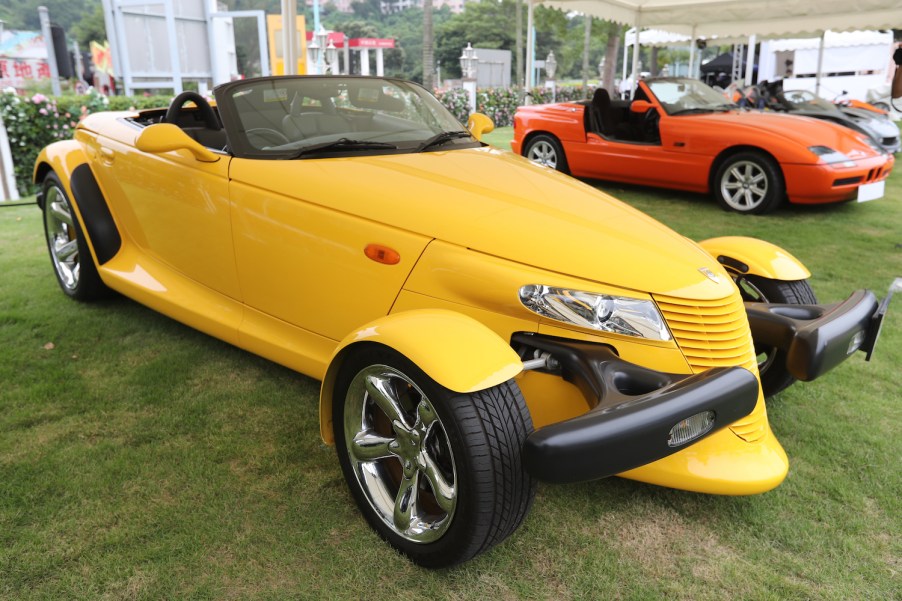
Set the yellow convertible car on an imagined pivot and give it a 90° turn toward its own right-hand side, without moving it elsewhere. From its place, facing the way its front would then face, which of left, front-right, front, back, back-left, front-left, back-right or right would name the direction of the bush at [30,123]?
right

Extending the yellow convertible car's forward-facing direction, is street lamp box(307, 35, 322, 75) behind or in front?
behind

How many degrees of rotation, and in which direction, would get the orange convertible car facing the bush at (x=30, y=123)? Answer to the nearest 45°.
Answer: approximately 135° to its right

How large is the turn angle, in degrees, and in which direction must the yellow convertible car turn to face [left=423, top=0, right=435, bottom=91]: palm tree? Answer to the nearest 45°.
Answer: approximately 135° to its left

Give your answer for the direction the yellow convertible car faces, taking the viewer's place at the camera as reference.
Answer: facing the viewer and to the right of the viewer

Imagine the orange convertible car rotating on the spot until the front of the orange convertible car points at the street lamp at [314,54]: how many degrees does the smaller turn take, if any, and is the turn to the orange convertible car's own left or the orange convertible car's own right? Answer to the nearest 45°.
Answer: approximately 180°

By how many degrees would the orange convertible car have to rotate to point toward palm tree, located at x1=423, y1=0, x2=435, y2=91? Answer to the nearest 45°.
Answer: approximately 180°

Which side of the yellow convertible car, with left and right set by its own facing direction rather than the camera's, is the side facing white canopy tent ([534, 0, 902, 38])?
left
